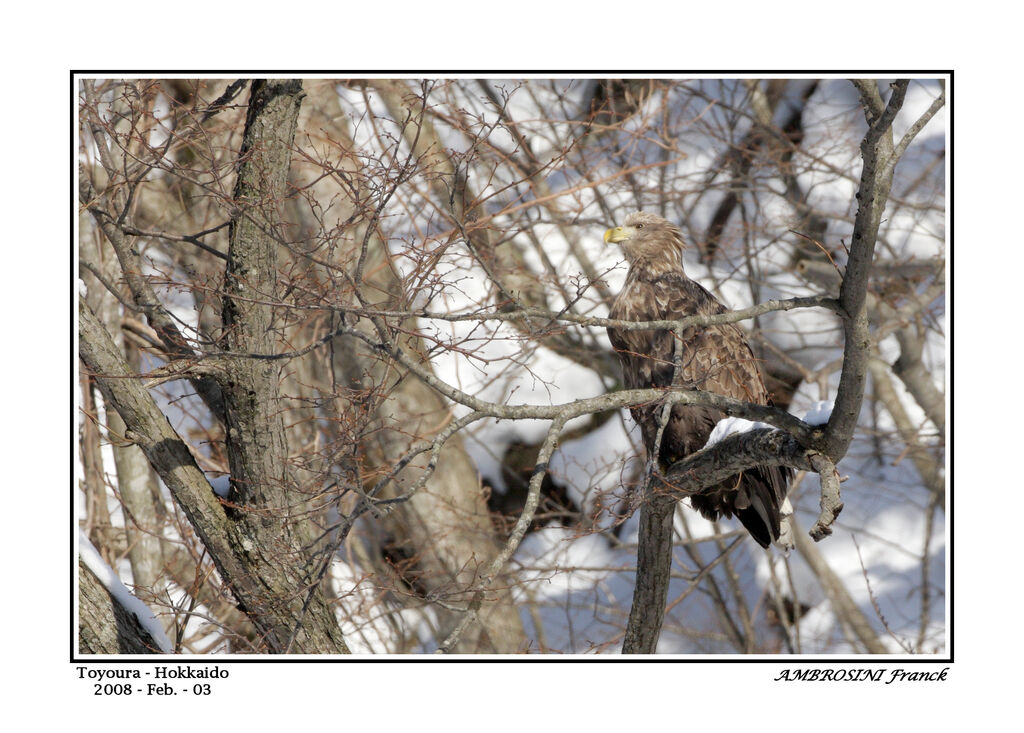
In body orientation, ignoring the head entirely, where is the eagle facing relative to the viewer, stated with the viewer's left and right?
facing the viewer and to the left of the viewer
